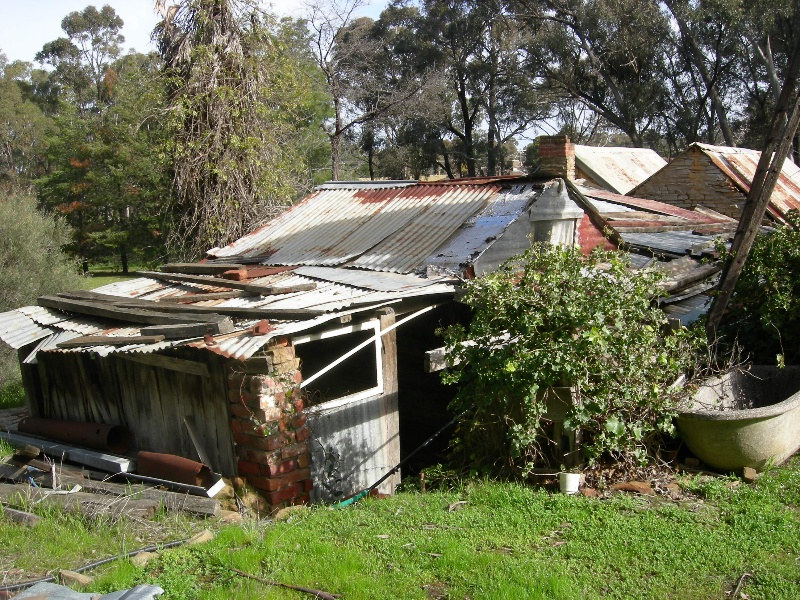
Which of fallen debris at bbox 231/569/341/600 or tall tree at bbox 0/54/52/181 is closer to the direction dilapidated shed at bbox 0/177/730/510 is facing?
the fallen debris

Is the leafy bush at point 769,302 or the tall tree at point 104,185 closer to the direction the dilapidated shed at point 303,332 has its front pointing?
the leafy bush

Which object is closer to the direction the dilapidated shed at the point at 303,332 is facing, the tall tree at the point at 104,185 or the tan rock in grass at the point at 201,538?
the tan rock in grass

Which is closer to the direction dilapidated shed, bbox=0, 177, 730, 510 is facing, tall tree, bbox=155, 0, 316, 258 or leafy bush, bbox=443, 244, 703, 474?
the leafy bush

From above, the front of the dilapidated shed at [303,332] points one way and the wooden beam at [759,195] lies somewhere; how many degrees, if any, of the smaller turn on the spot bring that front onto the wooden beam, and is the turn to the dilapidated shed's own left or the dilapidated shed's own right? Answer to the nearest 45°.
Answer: approximately 45° to the dilapidated shed's own left

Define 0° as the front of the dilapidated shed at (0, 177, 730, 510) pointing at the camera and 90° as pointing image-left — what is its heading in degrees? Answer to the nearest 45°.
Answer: approximately 315°
